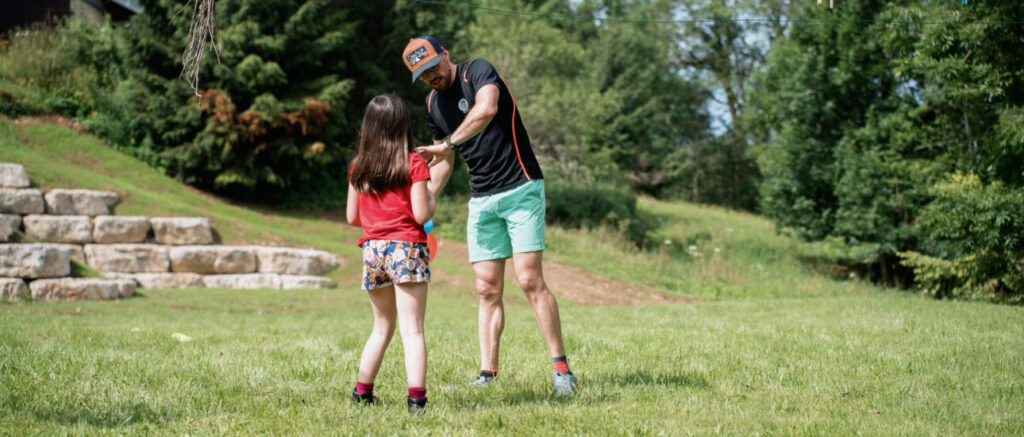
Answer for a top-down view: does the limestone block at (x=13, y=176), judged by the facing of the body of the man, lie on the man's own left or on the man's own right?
on the man's own right

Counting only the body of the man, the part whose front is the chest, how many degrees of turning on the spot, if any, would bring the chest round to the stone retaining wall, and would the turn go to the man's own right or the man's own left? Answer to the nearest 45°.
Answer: approximately 90° to the man's own right

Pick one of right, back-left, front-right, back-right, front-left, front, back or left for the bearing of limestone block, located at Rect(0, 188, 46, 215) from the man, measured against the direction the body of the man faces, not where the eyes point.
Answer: right

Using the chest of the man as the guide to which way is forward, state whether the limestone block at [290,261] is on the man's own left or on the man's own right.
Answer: on the man's own right

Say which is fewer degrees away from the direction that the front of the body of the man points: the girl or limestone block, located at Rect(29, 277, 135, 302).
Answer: the girl

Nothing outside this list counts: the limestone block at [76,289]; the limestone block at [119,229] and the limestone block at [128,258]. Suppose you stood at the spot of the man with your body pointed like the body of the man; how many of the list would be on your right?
3

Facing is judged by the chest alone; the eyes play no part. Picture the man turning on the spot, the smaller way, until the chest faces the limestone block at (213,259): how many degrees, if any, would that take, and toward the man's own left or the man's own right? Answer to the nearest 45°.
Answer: approximately 90° to the man's own right

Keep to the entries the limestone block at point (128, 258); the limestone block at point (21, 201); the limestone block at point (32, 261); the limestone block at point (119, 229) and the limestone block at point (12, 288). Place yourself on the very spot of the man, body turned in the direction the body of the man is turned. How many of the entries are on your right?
5

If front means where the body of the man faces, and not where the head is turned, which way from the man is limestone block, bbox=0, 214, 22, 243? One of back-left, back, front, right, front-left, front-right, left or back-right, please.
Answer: right

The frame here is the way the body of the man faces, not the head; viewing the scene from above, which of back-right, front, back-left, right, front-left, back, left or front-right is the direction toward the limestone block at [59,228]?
right

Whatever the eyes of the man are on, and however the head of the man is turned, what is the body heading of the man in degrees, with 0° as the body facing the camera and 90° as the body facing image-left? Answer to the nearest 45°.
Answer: approximately 45°

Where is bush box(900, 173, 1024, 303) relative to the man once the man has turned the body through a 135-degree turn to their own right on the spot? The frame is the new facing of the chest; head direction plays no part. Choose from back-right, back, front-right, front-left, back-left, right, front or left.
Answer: front-right

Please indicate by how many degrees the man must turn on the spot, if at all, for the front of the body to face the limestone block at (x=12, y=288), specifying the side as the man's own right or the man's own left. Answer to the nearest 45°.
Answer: approximately 90° to the man's own right

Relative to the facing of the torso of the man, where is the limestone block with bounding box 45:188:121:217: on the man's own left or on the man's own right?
on the man's own right

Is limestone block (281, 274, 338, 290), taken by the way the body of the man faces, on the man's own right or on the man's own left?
on the man's own right
